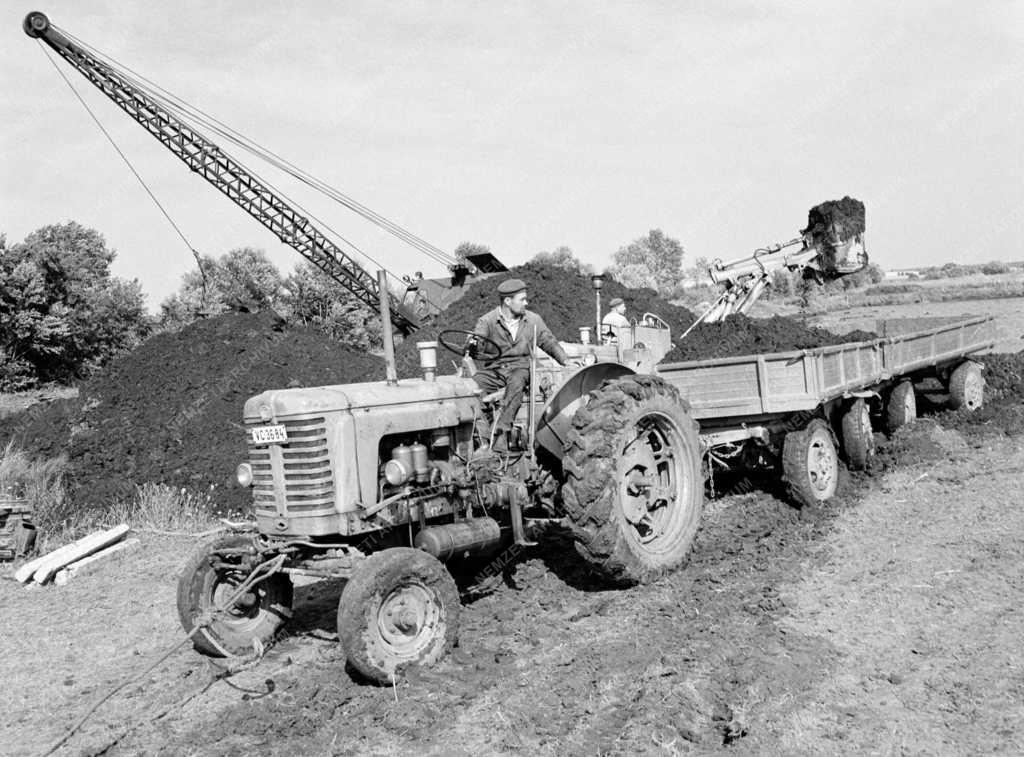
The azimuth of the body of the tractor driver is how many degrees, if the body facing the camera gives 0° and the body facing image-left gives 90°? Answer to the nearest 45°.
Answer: approximately 0°

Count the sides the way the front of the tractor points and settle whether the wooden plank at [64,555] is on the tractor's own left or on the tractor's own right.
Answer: on the tractor's own right

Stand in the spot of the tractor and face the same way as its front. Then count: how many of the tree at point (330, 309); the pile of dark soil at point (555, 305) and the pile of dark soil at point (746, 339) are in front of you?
0

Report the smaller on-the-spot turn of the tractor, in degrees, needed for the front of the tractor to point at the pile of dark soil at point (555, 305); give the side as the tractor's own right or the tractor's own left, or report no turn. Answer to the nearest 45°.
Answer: approximately 135° to the tractor's own right

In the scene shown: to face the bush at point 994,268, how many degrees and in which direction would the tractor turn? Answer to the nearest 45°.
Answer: approximately 180°

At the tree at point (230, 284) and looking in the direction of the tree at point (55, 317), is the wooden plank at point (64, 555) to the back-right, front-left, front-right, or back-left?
front-left

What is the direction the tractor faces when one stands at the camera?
facing the viewer and to the left of the viewer

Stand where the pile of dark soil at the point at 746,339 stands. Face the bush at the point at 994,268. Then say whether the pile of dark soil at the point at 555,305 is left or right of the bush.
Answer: left

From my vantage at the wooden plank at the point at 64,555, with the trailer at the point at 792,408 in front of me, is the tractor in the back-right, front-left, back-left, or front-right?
front-right

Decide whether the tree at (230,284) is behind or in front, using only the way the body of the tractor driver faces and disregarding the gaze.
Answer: behind

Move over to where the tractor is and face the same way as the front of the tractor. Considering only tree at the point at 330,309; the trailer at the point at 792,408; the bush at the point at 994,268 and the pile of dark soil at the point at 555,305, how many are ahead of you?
0

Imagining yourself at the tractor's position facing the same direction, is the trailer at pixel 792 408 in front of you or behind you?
behind

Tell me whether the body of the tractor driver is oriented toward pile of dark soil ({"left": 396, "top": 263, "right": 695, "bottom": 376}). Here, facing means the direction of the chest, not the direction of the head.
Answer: no

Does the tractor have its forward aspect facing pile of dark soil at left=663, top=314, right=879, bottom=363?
no

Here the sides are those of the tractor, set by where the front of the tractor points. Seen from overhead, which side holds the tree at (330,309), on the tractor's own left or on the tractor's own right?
on the tractor's own right

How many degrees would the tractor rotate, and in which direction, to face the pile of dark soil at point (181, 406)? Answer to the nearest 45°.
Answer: approximately 90° to its right
